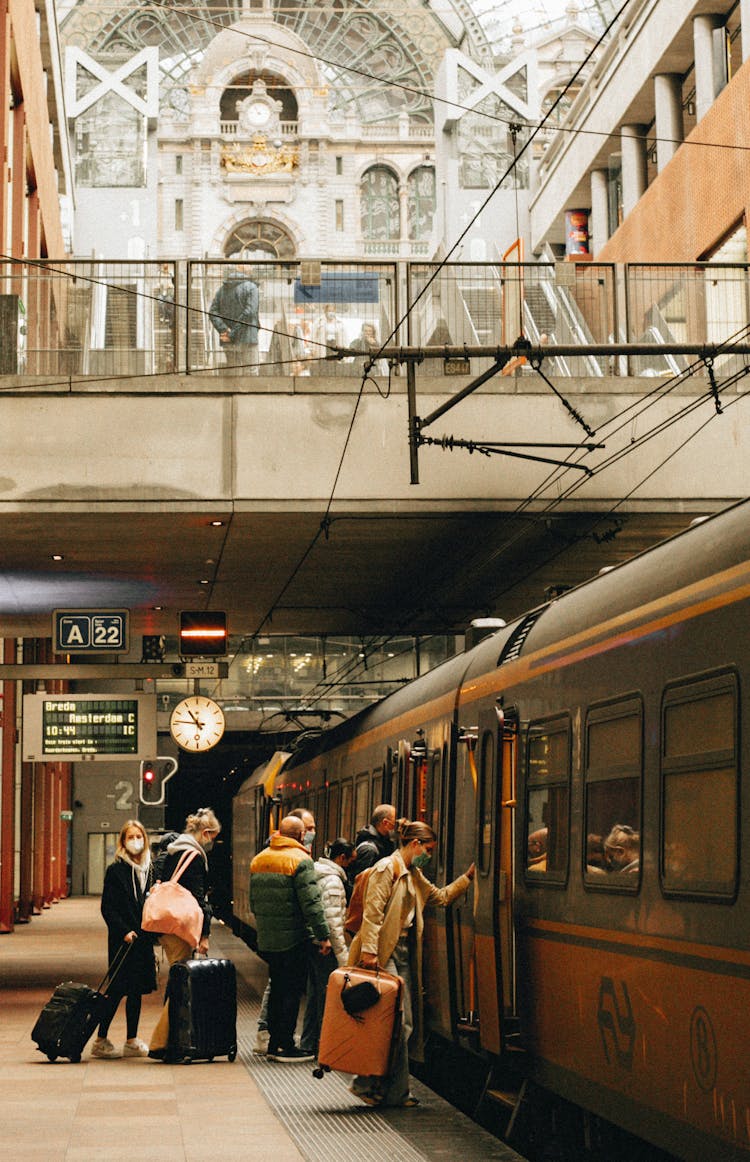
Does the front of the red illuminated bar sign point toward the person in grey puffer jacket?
yes

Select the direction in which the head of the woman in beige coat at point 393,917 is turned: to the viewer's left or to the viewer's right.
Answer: to the viewer's right

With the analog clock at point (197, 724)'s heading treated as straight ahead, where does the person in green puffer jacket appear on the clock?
The person in green puffer jacket is roughly at 12 o'clock from the analog clock.

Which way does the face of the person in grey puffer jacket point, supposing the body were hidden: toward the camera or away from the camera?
away from the camera

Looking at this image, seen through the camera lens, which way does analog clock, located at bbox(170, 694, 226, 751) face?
facing the viewer

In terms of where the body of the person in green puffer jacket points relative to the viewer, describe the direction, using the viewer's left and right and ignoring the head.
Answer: facing away from the viewer and to the right of the viewer

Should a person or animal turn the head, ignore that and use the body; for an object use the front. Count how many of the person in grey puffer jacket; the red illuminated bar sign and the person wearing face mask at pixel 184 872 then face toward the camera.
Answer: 1

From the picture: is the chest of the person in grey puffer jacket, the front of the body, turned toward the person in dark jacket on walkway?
no

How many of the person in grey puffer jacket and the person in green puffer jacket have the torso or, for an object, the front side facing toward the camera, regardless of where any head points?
0

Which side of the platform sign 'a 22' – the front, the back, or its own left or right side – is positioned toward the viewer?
front

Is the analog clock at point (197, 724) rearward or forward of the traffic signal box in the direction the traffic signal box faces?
forward

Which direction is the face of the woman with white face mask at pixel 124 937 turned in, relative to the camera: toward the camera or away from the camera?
toward the camera
